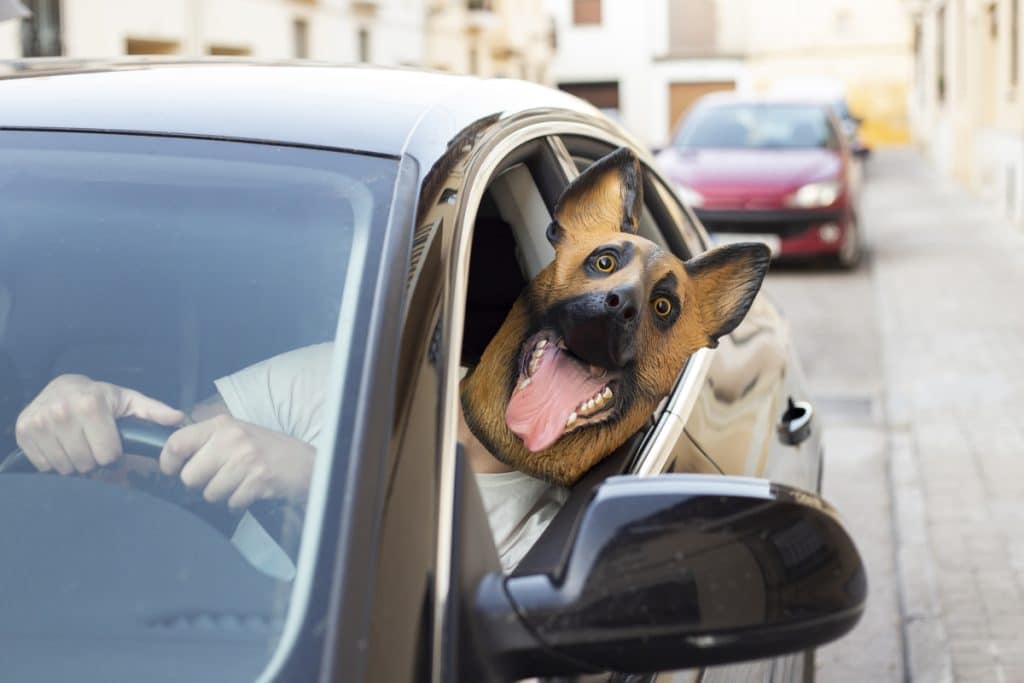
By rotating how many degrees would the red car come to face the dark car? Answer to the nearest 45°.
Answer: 0° — it already faces it

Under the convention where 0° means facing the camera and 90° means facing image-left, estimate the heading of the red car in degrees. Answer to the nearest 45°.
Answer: approximately 0°

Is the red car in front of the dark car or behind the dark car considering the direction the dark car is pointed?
behind

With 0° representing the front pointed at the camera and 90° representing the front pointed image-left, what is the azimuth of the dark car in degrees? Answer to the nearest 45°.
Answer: approximately 45°
